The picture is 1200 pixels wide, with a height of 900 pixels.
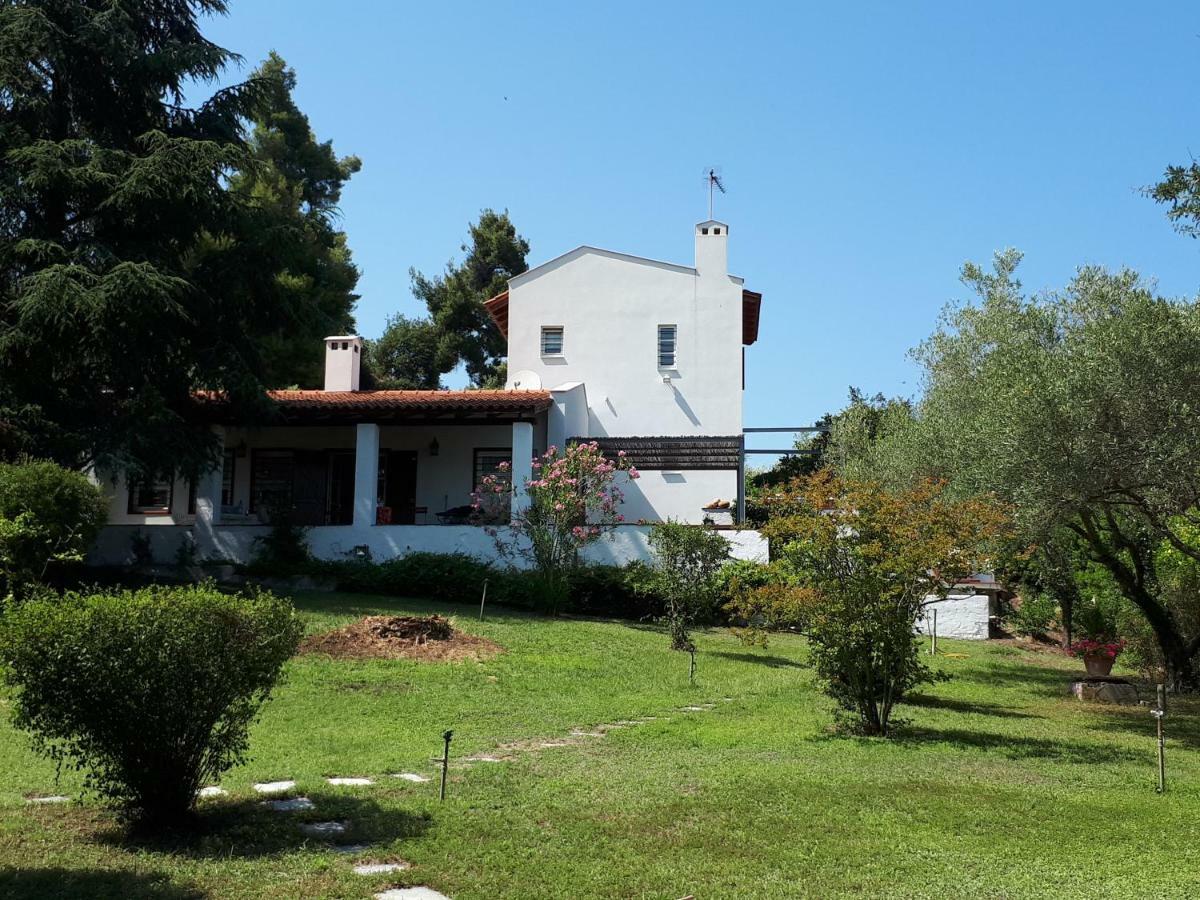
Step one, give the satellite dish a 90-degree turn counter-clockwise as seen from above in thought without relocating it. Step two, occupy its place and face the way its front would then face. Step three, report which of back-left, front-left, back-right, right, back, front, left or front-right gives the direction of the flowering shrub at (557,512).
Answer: front-right

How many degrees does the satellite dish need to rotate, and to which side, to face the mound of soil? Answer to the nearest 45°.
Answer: approximately 45° to its left

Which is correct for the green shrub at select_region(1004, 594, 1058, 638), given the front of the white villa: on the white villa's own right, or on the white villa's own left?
on the white villa's own left

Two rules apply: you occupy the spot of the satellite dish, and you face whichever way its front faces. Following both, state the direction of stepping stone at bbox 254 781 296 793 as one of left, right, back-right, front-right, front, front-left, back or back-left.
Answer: front-left

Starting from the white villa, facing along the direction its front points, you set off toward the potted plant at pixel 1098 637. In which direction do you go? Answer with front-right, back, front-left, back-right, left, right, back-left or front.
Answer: front-left

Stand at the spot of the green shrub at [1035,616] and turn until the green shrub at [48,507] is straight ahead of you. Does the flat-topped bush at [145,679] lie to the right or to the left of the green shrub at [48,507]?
left

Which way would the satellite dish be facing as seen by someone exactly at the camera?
facing the viewer and to the left of the viewer

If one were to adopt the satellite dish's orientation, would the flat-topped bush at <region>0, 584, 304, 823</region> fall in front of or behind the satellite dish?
in front

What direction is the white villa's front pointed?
toward the camera

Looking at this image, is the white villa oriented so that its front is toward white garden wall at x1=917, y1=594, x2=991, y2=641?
no

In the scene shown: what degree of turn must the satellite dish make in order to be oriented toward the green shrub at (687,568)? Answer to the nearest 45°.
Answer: approximately 45° to its left

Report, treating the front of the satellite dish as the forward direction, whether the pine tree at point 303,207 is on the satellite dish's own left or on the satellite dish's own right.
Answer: on the satellite dish's own right

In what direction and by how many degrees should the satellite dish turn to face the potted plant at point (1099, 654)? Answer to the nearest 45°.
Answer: approximately 90° to its left

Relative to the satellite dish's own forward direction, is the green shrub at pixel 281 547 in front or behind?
in front

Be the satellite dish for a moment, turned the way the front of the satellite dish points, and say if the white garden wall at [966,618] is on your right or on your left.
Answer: on your left

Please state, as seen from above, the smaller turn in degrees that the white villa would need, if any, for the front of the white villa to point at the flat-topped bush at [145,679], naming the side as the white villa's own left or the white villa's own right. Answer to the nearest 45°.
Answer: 0° — it already faces it

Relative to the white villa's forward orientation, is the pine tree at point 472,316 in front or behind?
behind
